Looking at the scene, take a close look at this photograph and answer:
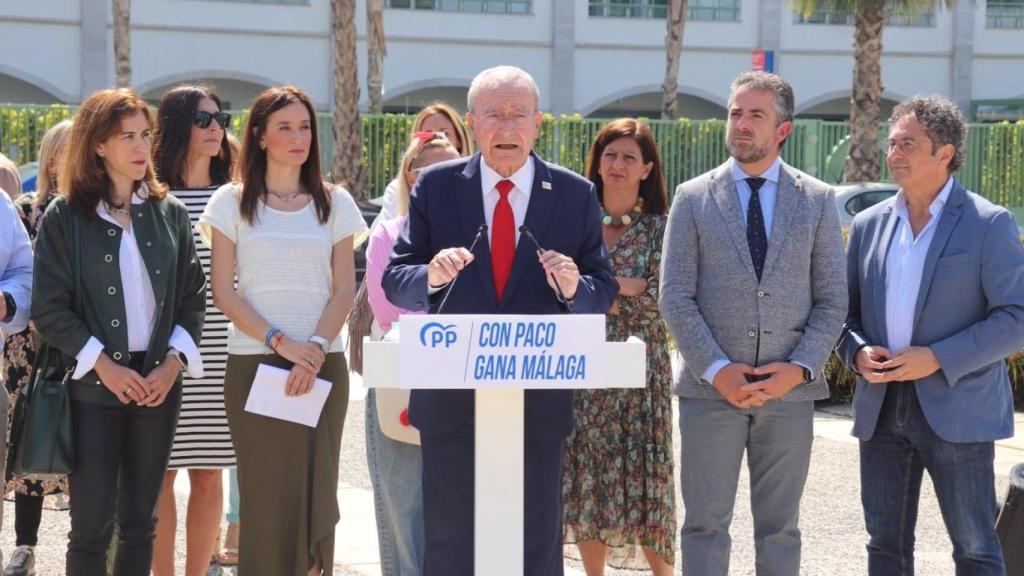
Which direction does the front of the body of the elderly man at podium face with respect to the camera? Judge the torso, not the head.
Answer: toward the camera

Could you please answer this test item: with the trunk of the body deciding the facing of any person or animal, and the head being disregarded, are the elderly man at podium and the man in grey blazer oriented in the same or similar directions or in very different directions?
same or similar directions

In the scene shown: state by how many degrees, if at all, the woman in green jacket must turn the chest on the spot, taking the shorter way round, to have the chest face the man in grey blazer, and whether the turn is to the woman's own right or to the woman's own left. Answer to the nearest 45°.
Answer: approximately 45° to the woman's own left

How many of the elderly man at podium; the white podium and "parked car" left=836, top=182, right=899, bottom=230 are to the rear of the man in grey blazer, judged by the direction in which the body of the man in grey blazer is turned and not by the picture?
1

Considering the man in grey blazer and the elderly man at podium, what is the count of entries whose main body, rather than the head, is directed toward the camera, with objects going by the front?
2

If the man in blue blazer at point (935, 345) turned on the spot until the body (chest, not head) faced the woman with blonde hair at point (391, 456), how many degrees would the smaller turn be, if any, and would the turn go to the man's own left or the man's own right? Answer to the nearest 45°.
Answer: approximately 45° to the man's own right

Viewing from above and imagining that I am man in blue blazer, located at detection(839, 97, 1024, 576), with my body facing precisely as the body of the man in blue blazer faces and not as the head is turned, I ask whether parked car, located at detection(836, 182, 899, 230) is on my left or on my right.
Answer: on my right

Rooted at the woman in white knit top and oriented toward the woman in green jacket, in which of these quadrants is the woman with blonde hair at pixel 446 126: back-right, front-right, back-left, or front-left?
back-right

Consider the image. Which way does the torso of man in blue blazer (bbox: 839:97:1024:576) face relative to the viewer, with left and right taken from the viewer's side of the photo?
facing the viewer and to the left of the viewer

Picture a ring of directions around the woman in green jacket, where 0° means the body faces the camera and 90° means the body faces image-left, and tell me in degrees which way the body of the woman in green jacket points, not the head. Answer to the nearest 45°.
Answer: approximately 315°

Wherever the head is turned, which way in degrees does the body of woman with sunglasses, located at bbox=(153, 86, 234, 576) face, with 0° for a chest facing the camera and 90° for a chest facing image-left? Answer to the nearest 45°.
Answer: approximately 315°

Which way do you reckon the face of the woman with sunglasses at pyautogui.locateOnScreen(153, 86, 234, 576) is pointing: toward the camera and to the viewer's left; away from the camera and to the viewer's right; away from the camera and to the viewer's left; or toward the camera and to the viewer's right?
toward the camera and to the viewer's right

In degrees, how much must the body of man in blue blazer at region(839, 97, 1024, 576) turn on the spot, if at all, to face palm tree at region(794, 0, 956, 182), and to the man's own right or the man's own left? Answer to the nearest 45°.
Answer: approximately 135° to the man's own right

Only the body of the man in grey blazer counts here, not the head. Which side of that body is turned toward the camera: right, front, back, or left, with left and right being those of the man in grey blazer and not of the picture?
front
